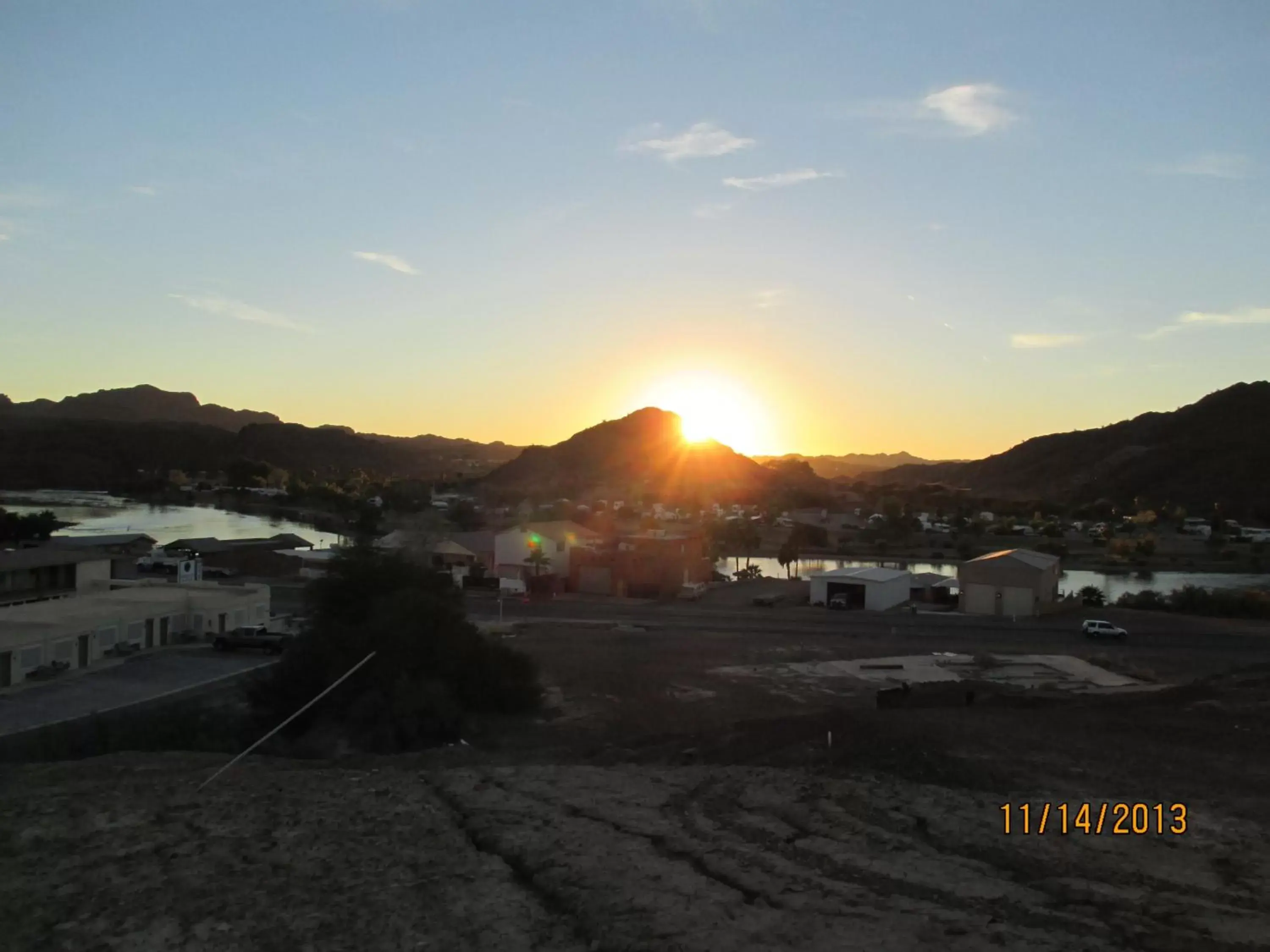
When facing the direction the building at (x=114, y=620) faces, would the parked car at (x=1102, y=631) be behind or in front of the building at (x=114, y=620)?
in front

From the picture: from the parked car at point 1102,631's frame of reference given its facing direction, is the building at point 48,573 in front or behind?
behind

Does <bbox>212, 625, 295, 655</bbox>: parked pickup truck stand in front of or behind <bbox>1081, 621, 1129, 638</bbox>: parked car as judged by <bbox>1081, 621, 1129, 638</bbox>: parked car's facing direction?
behind

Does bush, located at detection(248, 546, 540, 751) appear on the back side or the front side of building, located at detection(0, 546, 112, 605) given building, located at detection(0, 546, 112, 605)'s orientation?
on the front side

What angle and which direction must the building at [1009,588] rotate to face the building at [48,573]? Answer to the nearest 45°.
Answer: approximately 45° to its right

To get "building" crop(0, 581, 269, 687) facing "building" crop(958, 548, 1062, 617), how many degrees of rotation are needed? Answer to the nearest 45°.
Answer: approximately 45° to its left

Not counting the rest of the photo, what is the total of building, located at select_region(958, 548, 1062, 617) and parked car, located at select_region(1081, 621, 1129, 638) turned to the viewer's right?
1

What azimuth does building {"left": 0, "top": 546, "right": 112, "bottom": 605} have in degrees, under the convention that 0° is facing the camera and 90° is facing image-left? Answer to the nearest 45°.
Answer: approximately 315°

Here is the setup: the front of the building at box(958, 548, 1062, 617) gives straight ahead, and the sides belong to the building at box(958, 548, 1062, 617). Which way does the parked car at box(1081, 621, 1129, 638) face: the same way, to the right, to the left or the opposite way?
to the left

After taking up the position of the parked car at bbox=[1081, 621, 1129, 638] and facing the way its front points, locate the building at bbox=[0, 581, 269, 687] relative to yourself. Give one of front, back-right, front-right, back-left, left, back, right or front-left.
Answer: back-right

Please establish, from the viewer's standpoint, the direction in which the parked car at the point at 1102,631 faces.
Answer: facing to the right of the viewer

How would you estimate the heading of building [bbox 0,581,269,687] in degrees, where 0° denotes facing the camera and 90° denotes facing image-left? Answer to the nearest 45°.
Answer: approximately 315°

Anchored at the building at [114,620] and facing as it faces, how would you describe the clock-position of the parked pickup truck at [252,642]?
The parked pickup truck is roughly at 11 o'clock from the building.

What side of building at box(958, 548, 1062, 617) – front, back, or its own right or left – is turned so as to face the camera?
front

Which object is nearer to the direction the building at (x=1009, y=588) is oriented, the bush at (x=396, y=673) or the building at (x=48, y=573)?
the bush
